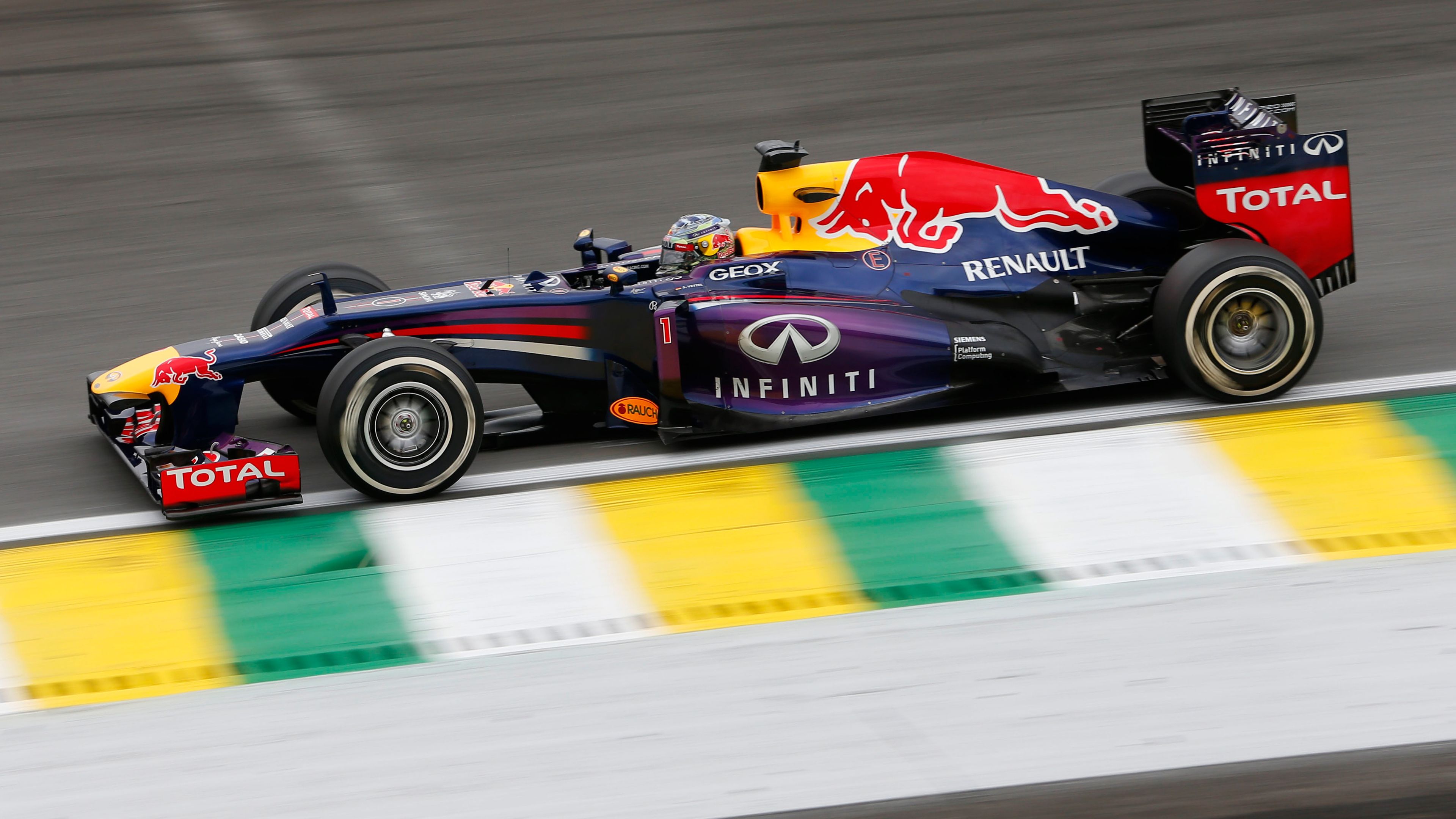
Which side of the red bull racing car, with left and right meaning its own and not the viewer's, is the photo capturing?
left
